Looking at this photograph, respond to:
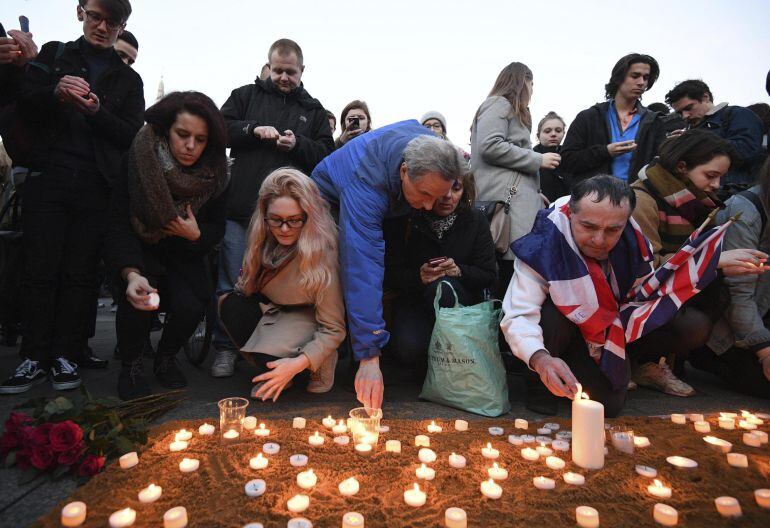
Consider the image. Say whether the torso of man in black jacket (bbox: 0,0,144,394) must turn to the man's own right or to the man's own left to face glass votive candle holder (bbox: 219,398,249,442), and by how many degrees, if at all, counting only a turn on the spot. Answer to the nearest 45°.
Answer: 0° — they already face it

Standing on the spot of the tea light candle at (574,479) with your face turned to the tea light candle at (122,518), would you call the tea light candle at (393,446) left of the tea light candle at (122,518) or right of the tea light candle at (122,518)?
right

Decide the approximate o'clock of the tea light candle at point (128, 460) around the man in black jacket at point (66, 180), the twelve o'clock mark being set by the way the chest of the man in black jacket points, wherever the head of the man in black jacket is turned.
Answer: The tea light candle is roughly at 12 o'clock from the man in black jacket.

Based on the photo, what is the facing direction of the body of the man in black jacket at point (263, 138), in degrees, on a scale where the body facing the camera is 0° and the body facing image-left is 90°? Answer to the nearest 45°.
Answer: approximately 0°

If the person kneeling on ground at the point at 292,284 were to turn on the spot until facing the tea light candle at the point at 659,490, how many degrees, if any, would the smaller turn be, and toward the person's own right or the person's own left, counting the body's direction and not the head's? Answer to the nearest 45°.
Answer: approximately 90° to the person's own left

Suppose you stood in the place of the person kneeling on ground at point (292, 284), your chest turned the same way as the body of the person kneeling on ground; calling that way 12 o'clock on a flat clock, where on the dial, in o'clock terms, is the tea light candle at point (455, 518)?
The tea light candle is roughly at 10 o'clock from the person kneeling on ground.

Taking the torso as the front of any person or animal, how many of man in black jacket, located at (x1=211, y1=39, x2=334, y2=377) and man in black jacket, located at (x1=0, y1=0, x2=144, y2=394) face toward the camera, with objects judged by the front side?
2

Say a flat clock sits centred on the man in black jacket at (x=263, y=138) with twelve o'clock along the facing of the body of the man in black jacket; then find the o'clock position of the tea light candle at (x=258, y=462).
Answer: The tea light candle is roughly at 12 o'clock from the man in black jacket.

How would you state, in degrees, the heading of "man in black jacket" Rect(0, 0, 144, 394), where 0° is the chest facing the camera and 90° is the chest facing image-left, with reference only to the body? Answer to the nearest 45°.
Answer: approximately 0°
